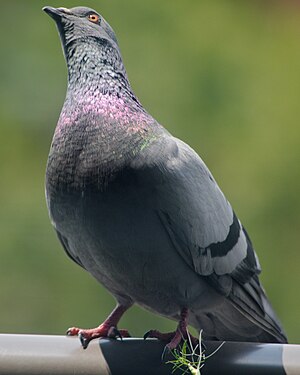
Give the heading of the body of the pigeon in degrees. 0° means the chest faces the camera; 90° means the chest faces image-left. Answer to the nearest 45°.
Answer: approximately 45°
